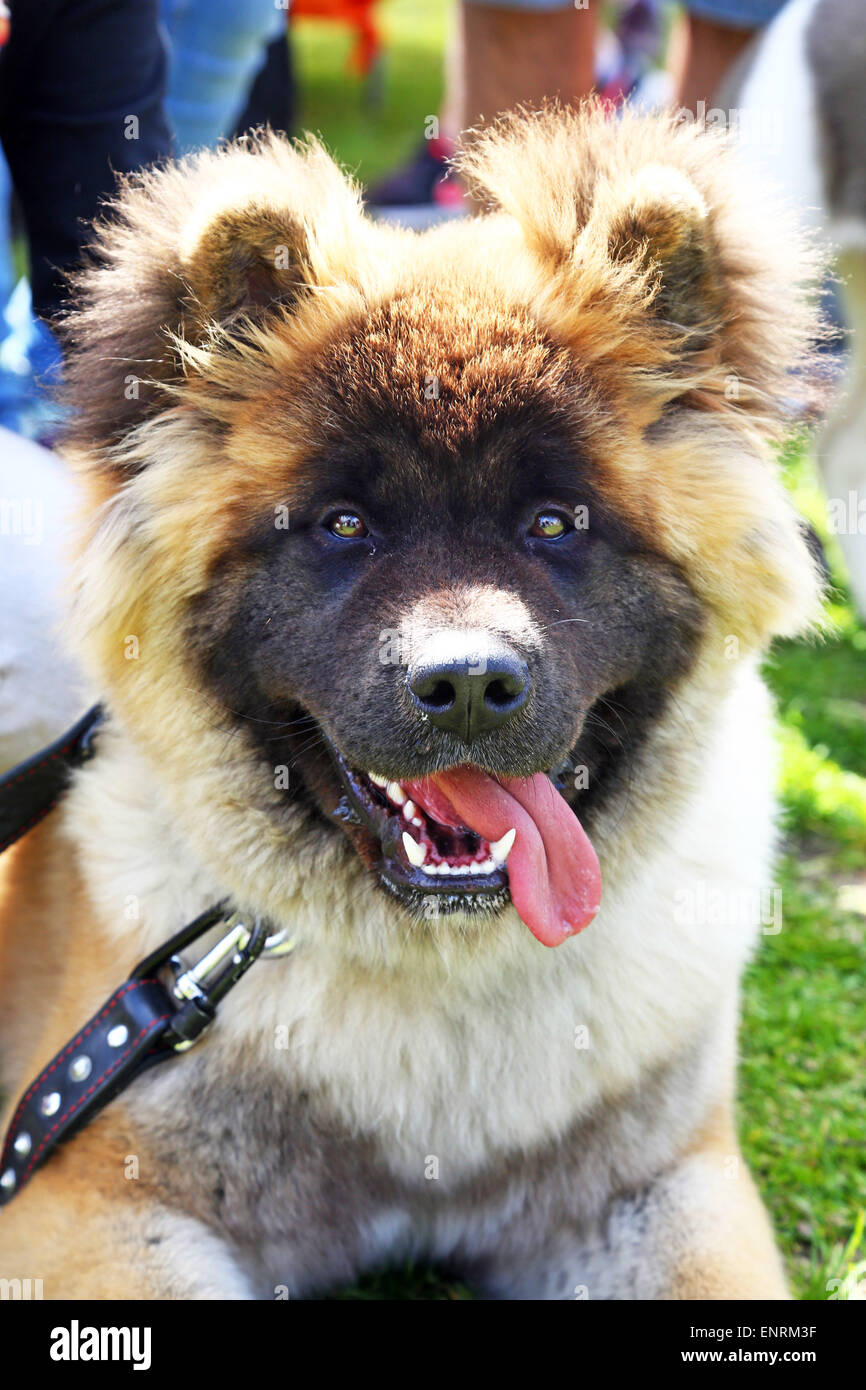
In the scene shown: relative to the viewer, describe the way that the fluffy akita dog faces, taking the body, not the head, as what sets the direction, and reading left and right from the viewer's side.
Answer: facing the viewer

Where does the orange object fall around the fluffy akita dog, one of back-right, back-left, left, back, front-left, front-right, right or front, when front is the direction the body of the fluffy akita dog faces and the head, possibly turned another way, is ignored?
back
